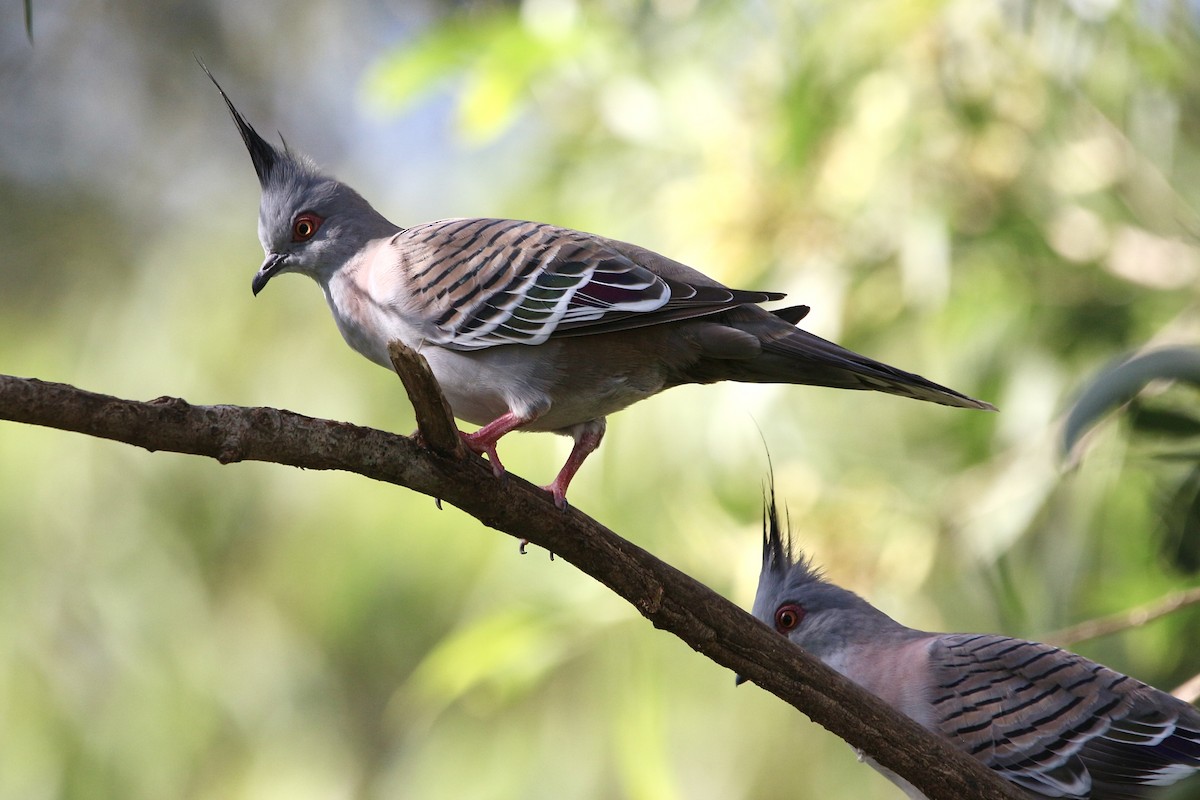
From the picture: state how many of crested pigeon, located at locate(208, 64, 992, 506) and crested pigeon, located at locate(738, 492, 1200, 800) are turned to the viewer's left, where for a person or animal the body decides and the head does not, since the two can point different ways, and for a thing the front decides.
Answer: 2

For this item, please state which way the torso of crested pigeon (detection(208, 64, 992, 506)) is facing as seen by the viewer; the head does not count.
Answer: to the viewer's left

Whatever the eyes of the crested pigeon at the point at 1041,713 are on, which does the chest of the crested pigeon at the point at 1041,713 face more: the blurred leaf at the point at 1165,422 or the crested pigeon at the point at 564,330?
the crested pigeon

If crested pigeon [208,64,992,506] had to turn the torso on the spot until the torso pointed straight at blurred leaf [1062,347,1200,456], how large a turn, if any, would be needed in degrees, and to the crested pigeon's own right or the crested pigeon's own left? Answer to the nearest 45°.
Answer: approximately 135° to the crested pigeon's own right

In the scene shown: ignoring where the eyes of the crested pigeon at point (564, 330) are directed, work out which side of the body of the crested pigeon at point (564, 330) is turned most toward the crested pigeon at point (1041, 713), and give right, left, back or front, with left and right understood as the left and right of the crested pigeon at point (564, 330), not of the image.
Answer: back

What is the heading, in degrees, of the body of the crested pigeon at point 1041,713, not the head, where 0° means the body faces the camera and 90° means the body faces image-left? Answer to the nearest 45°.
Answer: approximately 90°
